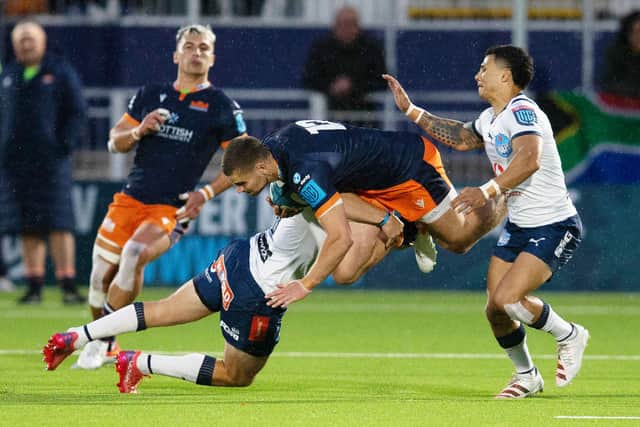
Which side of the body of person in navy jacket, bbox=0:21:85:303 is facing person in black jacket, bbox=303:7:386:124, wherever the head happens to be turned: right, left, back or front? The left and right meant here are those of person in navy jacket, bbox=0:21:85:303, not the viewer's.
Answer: left

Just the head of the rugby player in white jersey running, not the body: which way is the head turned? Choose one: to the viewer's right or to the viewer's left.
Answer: to the viewer's left

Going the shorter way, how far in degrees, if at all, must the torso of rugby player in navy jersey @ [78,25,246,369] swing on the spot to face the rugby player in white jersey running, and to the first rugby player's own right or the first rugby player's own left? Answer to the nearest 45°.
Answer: approximately 45° to the first rugby player's own left

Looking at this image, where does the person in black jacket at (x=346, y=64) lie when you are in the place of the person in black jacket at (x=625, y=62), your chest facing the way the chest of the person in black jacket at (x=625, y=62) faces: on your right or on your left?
on your right

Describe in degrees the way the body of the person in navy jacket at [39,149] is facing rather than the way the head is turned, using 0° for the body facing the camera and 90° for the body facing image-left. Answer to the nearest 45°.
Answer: approximately 0°

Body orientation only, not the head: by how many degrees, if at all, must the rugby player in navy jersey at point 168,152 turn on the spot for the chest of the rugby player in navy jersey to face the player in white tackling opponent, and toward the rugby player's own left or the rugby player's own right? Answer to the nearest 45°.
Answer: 0° — they already face them
